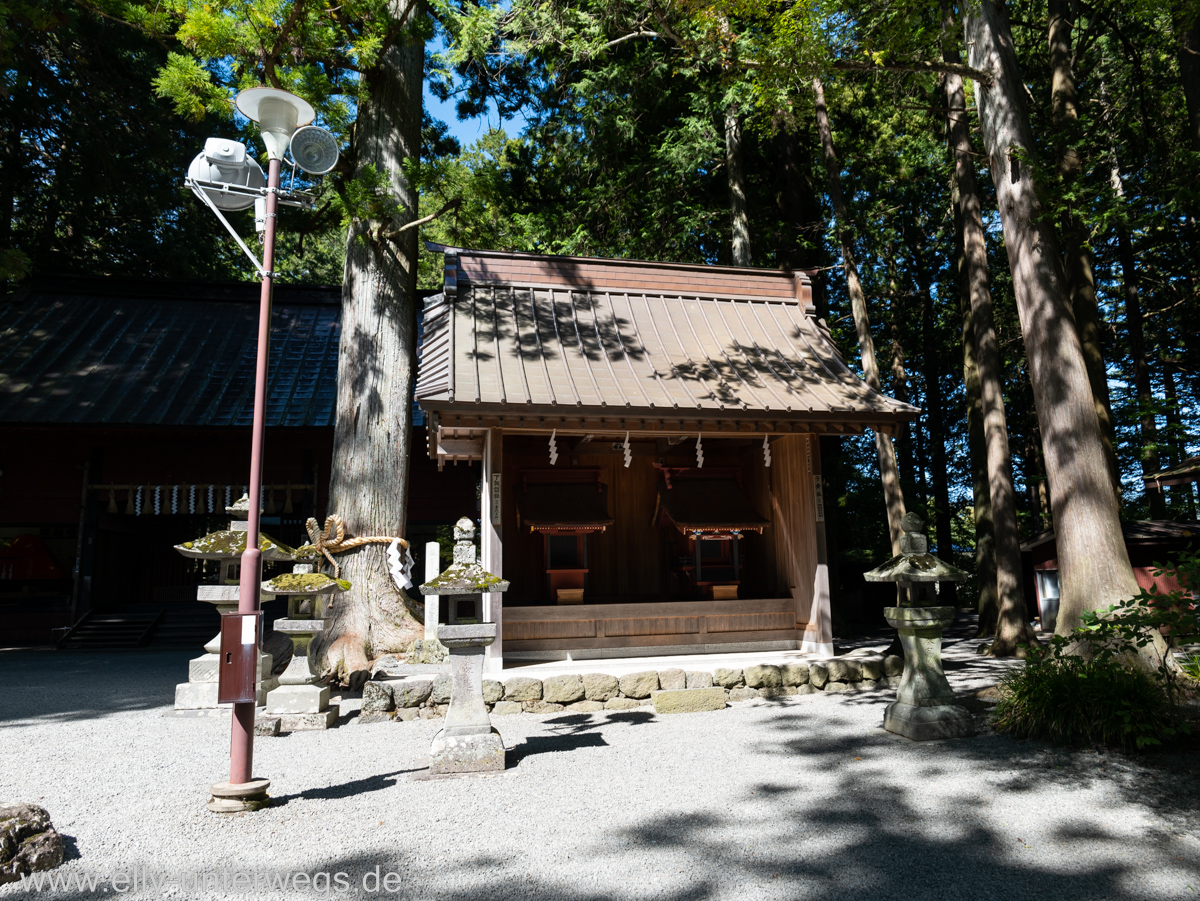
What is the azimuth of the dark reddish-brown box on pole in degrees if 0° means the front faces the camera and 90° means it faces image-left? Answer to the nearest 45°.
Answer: approximately 0°

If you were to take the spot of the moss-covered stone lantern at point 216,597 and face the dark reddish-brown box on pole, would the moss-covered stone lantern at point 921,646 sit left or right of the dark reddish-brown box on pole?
left

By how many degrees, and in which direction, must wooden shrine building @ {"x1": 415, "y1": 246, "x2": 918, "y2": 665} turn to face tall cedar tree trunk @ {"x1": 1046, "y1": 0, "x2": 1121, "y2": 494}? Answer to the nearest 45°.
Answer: approximately 90° to its left

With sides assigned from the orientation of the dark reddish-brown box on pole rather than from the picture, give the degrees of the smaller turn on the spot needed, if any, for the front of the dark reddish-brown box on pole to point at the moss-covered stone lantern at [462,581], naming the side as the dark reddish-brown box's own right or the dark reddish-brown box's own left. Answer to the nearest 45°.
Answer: approximately 135° to the dark reddish-brown box's own left

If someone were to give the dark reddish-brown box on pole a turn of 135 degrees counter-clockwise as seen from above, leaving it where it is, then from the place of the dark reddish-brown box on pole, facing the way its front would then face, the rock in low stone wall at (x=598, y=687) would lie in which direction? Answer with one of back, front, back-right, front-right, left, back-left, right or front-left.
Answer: front

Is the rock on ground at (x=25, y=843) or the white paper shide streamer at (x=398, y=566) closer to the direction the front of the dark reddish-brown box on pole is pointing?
the rock on ground

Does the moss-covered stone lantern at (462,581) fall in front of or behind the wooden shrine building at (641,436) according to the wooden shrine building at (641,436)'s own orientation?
in front

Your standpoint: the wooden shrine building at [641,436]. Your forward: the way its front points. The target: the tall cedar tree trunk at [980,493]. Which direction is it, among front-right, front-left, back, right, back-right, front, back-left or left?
back-left

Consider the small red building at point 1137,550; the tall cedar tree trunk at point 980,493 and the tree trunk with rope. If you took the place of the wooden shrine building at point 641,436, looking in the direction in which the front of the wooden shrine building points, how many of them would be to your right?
1

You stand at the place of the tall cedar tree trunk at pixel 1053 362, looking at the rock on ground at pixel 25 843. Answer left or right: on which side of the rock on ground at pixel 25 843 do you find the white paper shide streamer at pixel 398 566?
right

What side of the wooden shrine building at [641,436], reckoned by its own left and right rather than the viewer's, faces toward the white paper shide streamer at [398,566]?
right

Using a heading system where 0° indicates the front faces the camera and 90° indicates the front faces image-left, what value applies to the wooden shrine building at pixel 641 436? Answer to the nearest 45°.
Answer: approximately 0°

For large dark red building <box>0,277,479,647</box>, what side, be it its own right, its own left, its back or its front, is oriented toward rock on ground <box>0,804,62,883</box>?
front
